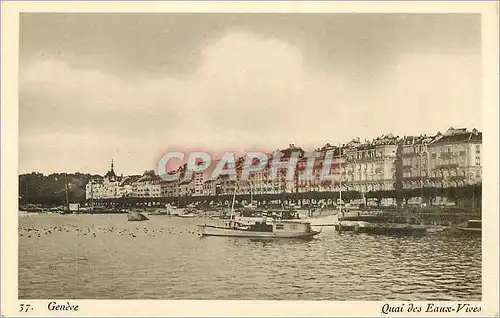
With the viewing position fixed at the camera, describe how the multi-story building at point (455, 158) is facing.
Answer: facing the viewer and to the left of the viewer

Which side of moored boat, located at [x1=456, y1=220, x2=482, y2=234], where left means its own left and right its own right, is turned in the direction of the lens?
left

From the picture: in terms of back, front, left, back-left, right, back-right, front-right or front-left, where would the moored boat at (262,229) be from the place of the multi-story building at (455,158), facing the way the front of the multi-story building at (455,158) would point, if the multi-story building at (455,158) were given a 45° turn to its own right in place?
front

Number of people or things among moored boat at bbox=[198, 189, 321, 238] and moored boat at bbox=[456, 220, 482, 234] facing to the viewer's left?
2

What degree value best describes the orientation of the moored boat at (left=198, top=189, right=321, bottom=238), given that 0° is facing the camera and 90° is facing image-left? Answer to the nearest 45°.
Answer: approximately 90°

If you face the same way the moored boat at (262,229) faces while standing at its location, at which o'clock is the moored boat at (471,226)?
the moored boat at (471,226) is roughly at 6 o'clock from the moored boat at (262,229).

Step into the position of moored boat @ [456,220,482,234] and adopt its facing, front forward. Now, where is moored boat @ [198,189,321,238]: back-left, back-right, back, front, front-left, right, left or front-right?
front
